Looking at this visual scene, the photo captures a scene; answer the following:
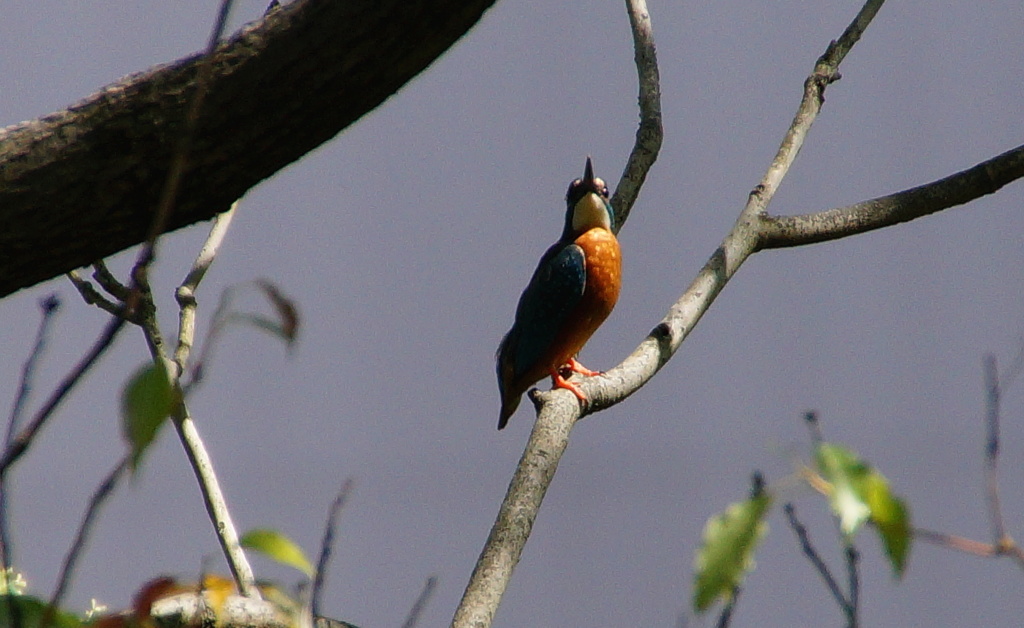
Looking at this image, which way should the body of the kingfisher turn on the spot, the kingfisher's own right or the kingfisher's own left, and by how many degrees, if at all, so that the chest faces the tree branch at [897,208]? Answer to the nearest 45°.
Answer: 0° — it already faces it

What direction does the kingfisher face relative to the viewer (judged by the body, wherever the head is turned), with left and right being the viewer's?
facing the viewer and to the right of the viewer

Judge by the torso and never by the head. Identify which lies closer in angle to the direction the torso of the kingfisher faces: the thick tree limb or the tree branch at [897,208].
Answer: the tree branch

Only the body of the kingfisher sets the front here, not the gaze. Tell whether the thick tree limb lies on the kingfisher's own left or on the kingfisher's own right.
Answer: on the kingfisher's own right
